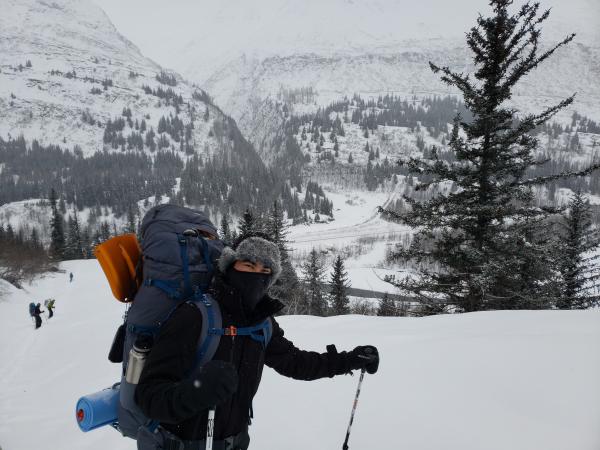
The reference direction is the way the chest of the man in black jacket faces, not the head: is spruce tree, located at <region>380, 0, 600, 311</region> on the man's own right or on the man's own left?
on the man's own left

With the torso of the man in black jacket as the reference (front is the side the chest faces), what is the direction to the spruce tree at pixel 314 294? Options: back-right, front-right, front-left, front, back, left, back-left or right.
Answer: back-left

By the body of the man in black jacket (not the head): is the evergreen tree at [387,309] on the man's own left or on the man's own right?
on the man's own left

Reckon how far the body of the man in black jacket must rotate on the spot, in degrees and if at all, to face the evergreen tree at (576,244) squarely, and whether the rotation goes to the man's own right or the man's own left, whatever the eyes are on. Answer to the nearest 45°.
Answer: approximately 90° to the man's own left

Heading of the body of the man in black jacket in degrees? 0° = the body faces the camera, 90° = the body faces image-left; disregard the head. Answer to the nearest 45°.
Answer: approximately 315°
